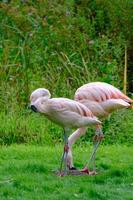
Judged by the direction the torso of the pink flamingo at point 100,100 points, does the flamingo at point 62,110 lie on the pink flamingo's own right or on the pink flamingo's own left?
on the pink flamingo's own left

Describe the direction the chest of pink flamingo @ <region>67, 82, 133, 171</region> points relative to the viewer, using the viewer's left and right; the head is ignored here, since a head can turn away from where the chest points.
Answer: facing to the left of the viewer

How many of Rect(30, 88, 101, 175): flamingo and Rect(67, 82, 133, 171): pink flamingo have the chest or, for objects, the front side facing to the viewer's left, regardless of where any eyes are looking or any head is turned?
2

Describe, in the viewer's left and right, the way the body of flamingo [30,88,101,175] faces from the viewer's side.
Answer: facing to the left of the viewer

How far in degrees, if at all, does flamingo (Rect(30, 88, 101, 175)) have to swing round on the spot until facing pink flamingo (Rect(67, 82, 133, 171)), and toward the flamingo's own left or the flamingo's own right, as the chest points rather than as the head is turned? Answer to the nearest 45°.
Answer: approximately 135° to the flamingo's own right
